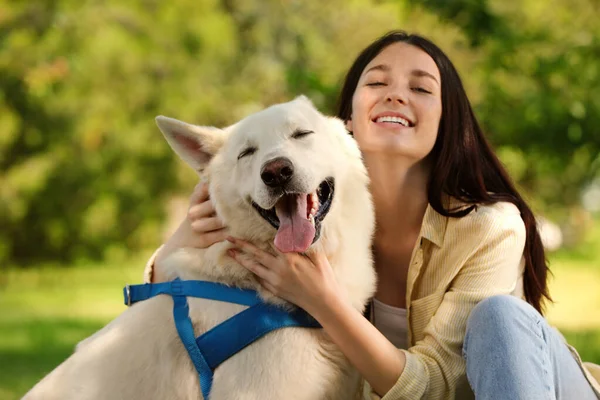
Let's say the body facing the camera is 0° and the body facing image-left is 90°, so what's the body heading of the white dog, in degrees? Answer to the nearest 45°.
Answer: approximately 315°

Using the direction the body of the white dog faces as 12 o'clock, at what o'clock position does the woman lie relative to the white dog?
The woman is roughly at 10 o'clock from the white dog.

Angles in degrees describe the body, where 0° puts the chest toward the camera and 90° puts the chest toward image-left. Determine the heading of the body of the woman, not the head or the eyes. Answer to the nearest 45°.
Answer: approximately 45°
